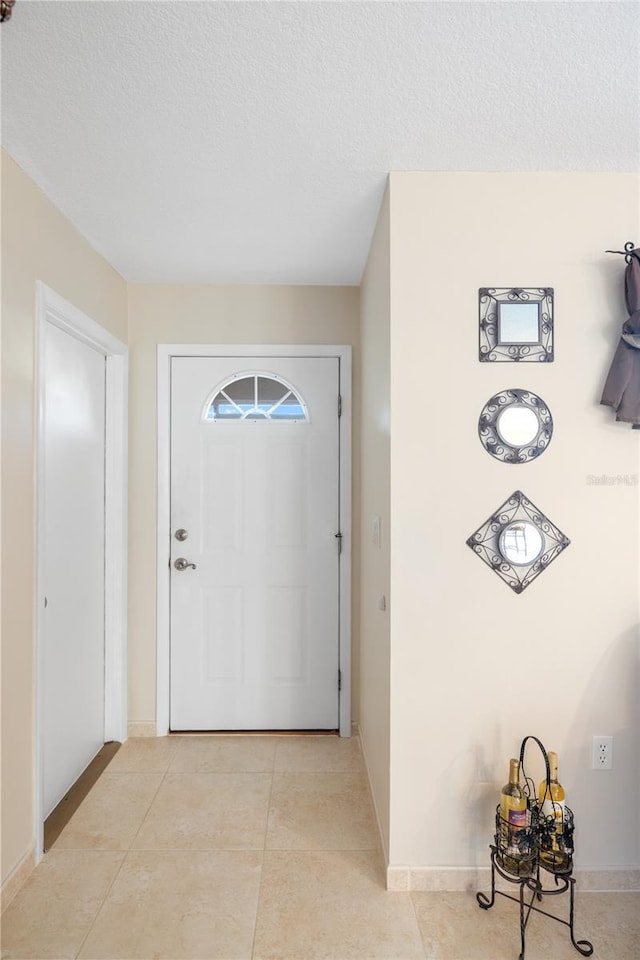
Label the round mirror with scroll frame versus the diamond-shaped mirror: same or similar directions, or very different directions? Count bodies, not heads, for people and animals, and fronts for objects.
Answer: same or similar directions

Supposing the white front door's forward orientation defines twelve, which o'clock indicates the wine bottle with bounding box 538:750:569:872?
The wine bottle is roughly at 11 o'clock from the white front door.

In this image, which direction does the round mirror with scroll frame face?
toward the camera

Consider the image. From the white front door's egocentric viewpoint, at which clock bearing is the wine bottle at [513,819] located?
The wine bottle is roughly at 11 o'clock from the white front door.

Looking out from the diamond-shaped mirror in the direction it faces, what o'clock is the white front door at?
The white front door is roughly at 4 o'clock from the diamond-shaped mirror.

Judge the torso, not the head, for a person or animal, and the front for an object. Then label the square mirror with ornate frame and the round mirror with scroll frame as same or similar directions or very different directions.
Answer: same or similar directions

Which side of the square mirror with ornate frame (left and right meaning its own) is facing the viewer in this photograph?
front

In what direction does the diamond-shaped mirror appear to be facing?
toward the camera

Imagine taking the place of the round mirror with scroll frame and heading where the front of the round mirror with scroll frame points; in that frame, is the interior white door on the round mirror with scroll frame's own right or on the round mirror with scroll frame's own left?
on the round mirror with scroll frame's own right

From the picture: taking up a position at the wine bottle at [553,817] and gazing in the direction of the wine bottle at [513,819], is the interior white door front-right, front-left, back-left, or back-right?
front-right
